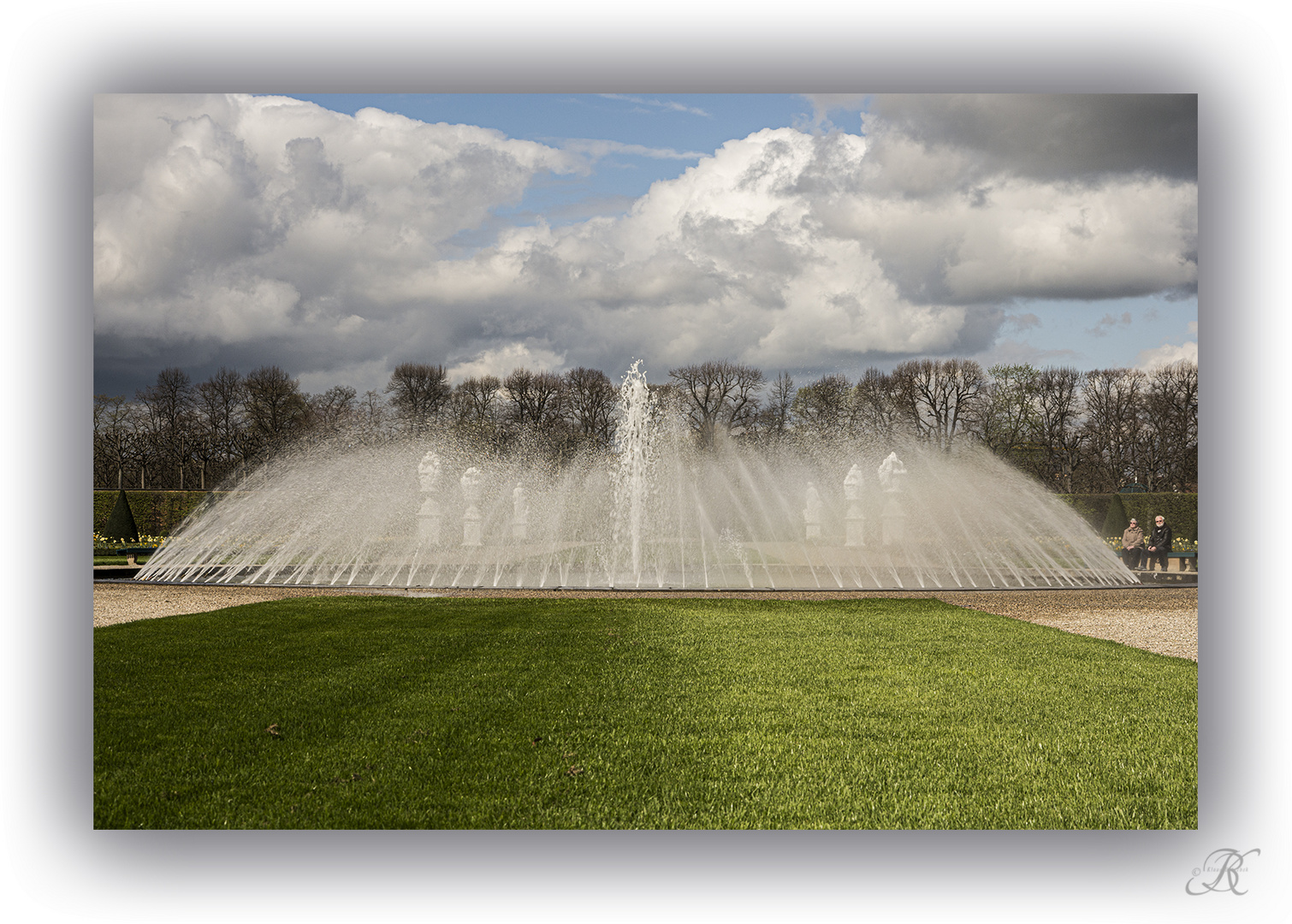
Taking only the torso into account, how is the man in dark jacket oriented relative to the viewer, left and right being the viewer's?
facing the viewer and to the left of the viewer

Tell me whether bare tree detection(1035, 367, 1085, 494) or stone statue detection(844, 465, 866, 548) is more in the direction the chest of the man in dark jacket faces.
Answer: the stone statue

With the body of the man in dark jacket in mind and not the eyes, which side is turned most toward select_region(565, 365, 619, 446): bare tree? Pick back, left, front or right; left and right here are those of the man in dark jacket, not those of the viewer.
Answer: right

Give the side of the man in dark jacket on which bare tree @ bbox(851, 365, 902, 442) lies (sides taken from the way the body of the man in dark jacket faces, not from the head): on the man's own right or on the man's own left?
on the man's own right

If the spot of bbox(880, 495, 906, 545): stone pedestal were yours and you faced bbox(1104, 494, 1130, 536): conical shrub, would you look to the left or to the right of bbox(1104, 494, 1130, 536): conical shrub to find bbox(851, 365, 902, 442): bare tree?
left

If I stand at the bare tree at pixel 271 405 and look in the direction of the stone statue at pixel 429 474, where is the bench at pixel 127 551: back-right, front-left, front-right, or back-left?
front-right

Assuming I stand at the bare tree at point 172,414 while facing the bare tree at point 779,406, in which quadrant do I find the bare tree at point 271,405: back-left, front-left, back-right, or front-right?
front-left

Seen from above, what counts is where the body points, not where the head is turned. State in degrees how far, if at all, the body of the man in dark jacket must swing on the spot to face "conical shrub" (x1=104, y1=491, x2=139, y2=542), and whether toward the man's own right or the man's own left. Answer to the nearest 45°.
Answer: approximately 45° to the man's own right

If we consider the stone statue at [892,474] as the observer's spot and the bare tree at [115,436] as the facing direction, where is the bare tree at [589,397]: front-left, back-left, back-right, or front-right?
front-right

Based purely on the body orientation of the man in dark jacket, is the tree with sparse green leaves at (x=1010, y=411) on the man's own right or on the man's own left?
on the man's own right
